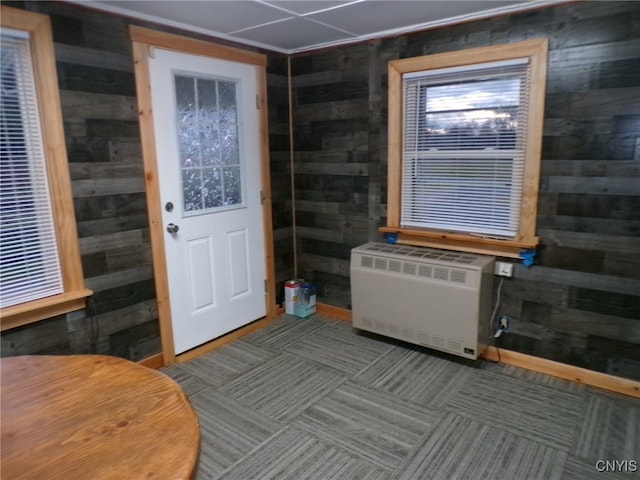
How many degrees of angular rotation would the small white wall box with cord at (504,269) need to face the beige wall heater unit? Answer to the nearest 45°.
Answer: approximately 45° to its right

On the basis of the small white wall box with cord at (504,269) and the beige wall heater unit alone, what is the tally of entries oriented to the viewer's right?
0

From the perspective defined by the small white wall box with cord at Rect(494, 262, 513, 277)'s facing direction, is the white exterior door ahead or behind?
ahead

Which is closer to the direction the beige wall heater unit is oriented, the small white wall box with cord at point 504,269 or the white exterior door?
the white exterior door

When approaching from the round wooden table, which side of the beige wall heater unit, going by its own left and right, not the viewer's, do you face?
front

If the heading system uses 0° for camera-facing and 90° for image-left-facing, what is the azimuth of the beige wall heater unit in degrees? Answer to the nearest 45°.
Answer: approximately 45°

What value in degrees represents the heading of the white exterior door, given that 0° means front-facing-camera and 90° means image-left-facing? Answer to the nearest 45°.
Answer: approximately 315°

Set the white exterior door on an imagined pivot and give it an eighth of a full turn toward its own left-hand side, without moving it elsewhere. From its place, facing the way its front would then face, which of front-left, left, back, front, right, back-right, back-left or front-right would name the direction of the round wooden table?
right

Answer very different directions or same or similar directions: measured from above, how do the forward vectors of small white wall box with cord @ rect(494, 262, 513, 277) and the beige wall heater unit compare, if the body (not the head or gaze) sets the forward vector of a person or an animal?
same or similar directions

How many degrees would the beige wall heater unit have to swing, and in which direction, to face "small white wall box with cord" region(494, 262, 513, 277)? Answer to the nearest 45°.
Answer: approximately 135° to its left

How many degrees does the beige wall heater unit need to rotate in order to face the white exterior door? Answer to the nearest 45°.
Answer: approximately 45° to its right
